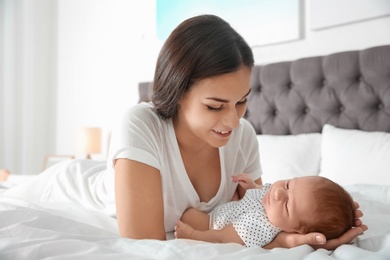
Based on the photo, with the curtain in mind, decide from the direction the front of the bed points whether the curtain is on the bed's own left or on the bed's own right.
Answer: on the bed's own right

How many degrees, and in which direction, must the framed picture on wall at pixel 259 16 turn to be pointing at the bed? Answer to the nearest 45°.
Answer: approximately 45° to its left

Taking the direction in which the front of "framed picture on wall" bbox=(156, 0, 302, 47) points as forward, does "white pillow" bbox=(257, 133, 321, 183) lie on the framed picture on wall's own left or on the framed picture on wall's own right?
on the framed picture on wall's own left

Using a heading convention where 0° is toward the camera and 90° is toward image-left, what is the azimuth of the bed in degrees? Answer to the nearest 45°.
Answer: approximately 45°

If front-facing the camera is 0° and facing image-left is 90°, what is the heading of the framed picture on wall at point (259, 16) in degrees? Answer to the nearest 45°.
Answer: approximately 45°

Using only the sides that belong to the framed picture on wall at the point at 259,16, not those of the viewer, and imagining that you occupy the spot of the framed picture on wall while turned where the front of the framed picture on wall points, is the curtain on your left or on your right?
on your right
